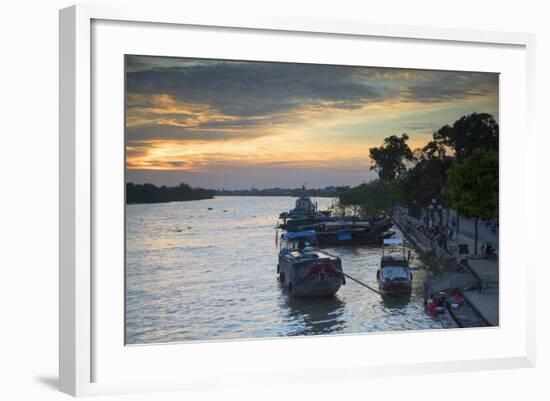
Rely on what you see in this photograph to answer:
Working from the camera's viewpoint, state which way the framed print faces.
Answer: facing the viewer and to the right of the viewer
